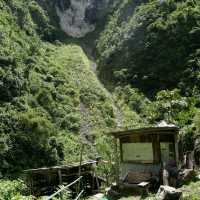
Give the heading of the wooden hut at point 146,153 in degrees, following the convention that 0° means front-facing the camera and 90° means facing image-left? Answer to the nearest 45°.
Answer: approximately 0°

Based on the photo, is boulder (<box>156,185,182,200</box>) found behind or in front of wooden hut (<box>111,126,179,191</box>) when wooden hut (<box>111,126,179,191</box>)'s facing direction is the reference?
in front
